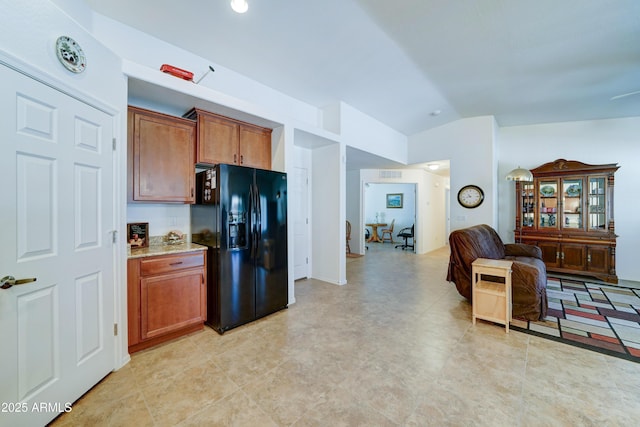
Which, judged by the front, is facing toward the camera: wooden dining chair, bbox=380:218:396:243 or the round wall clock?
the round wall clock

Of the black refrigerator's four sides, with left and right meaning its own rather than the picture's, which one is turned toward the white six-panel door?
right

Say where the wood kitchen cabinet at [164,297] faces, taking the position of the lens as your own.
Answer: facing the viewer and to the right of the viewer

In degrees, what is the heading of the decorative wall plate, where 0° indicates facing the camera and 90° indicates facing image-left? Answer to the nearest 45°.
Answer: approximately 315°

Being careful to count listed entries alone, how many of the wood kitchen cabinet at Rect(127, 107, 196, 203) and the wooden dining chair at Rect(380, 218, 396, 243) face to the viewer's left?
1

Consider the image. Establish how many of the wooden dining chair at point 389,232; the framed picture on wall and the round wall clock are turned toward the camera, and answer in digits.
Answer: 2

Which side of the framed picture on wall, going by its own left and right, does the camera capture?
front

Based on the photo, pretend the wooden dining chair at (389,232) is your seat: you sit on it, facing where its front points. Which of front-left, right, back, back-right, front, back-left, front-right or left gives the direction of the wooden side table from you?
left

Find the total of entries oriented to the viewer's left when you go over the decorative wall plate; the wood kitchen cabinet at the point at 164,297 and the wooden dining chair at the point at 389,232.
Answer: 1

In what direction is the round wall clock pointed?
toward the camera

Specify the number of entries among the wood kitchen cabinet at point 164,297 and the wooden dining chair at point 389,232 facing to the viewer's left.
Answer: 1

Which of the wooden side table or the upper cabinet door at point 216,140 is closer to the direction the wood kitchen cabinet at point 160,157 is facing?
the wooden side table

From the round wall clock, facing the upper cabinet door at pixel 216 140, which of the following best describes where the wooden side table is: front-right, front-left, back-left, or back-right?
front-left
